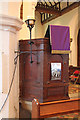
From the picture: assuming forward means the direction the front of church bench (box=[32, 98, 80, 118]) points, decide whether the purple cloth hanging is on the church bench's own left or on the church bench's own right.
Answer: on the church bench's own right

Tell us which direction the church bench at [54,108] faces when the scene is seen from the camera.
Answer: facing away from the viewer and to the left of the viewer
